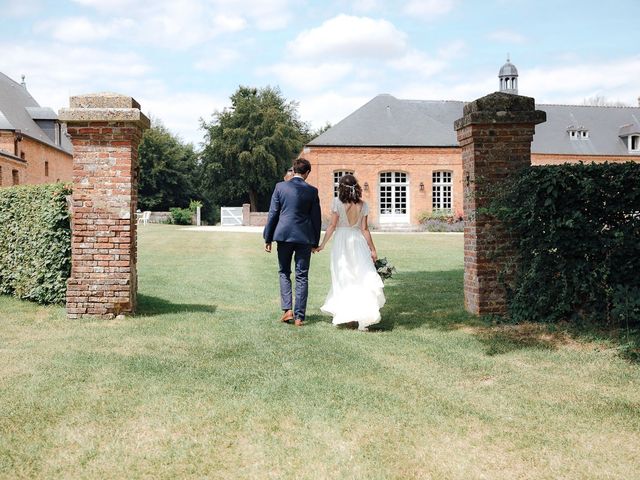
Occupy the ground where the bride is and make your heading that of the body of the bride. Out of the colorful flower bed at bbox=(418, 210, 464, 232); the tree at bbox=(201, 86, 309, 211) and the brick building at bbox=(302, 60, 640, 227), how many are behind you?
0

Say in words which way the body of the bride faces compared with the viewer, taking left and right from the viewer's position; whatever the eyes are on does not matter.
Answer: facing away from the viewer

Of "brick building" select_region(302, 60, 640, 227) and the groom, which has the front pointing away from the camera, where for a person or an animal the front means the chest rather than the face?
the groom

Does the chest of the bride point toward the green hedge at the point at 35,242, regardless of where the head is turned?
no

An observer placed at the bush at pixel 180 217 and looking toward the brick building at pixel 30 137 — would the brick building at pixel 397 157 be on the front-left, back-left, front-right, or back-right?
back-left

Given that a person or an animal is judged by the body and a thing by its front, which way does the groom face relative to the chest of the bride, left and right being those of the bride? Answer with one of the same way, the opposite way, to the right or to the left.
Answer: the same way

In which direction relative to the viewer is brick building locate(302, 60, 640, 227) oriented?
toward the camera

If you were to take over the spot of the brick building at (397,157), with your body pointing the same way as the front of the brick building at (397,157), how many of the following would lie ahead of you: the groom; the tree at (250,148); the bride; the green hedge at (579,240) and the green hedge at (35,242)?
4

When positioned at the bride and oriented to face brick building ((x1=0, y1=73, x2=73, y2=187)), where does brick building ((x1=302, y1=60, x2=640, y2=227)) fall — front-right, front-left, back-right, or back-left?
front-right

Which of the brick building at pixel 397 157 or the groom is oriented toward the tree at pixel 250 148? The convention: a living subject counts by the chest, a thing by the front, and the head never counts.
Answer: the groom

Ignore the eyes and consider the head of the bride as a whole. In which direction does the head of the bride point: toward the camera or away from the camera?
away from the camera

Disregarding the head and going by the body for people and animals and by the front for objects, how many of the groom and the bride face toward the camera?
0

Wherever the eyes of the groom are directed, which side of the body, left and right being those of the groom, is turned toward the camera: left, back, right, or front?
back

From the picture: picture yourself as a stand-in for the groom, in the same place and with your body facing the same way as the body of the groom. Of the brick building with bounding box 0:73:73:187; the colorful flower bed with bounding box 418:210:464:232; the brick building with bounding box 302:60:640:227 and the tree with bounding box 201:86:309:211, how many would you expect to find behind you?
0

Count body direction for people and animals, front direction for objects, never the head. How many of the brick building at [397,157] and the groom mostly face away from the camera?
1

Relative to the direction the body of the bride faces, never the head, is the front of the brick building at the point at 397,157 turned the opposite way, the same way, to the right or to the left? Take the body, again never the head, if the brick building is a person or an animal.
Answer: the opposite way

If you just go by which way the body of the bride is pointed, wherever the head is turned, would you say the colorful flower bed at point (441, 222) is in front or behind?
in front

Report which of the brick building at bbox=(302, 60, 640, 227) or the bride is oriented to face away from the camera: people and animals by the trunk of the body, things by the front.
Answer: the bride

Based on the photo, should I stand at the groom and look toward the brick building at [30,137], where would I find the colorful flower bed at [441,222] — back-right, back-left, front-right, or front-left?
front-right

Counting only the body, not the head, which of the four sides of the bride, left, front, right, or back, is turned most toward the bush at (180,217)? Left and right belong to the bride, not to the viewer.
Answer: front
